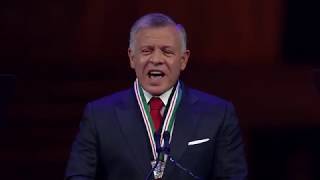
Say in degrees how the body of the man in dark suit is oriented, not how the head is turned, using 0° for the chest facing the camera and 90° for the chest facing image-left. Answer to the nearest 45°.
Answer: approximately 0°
